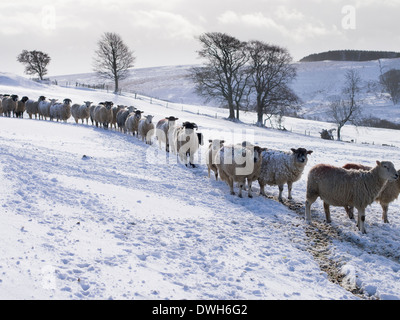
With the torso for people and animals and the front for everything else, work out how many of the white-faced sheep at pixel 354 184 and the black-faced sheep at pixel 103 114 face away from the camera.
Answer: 0

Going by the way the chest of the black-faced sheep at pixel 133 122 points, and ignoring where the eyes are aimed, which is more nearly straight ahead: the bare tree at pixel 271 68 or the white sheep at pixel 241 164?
the white sheep

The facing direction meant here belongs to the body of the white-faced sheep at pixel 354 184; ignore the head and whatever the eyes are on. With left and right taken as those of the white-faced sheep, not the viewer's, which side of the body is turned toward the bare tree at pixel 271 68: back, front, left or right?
left

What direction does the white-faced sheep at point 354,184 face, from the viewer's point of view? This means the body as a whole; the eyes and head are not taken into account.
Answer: to the viewer's right

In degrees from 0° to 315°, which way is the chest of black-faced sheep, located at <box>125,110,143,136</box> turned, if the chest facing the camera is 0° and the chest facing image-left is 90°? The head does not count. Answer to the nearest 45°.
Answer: approximately 315°

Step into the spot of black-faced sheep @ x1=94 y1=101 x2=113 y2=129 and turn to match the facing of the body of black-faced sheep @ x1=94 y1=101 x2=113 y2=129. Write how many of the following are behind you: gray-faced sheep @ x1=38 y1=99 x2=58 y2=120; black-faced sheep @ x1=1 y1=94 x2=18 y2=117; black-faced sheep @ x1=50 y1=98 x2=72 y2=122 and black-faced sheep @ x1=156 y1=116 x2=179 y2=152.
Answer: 3

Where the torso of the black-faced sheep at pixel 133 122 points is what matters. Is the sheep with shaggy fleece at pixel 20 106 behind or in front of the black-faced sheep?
behind
